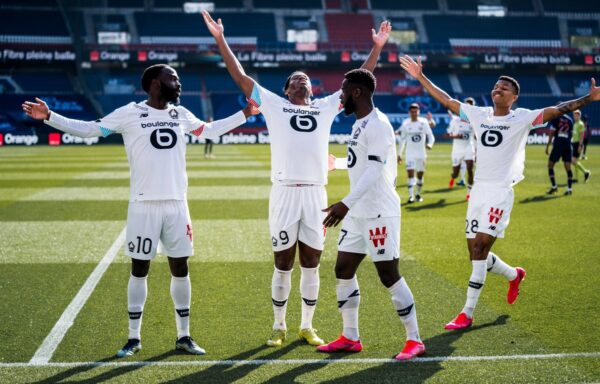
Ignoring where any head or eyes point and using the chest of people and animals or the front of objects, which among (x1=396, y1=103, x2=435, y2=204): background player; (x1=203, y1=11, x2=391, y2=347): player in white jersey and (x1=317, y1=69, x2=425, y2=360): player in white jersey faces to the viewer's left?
(x1=317, y1=69, x2=425, y2=360): player in white jersey

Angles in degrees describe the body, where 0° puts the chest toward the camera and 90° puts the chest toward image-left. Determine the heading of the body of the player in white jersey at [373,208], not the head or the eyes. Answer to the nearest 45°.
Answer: approximately 90°

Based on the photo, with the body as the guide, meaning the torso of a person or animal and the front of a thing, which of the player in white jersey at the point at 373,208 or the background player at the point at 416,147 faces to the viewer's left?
the player in white jersey

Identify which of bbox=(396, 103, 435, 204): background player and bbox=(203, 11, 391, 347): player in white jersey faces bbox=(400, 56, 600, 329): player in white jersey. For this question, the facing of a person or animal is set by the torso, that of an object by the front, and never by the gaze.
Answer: the background player

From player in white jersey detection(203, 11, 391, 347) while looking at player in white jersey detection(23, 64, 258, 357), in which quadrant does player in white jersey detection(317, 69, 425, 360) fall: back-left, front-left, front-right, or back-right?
back-left

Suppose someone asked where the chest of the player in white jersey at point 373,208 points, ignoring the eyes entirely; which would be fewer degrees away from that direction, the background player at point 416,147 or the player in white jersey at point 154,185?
the player in white jersey

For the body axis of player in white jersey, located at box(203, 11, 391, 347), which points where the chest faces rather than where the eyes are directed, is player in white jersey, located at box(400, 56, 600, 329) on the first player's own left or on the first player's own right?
on the first player's own left

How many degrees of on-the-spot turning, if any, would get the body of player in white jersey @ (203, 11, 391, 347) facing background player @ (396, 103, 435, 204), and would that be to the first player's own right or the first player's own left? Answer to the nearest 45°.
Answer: approximately 180°

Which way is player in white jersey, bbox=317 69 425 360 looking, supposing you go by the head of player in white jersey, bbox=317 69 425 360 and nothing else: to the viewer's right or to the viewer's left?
to the viewer's left

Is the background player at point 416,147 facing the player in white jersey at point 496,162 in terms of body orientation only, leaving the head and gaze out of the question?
yes

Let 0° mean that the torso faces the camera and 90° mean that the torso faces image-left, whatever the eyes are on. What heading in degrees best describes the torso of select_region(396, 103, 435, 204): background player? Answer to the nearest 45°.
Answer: approximately 0°

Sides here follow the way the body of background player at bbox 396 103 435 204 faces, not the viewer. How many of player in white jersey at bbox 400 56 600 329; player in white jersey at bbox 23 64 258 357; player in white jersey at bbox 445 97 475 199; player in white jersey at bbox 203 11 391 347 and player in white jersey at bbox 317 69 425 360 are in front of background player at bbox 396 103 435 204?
4

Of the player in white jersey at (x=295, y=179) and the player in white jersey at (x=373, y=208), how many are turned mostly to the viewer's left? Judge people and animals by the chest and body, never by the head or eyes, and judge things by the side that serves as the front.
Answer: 1
